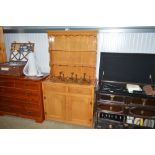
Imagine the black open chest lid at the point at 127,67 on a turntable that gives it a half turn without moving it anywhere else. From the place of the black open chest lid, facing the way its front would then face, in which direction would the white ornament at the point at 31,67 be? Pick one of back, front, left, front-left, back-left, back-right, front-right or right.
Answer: left

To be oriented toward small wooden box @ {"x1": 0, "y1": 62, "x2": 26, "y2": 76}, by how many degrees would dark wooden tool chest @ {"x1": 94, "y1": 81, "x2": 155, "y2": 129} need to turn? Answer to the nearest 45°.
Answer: approximately 90° to its right

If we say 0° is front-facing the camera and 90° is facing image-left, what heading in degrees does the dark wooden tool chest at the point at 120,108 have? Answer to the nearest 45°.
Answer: approximately 0°

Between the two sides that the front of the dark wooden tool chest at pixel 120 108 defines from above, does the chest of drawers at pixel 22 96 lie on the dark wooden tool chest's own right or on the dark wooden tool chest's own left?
on the dark wooden tool chest's own right

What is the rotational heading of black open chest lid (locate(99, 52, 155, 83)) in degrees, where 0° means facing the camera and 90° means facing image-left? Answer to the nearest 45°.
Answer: approximately 0°

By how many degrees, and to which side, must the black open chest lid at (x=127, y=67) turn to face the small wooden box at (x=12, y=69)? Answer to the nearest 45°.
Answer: approximately 90° to its right

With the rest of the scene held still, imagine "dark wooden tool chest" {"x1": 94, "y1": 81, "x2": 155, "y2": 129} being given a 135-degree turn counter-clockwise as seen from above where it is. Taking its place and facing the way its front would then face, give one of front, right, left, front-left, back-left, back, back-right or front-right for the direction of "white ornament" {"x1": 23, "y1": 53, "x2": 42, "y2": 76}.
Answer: back-left
